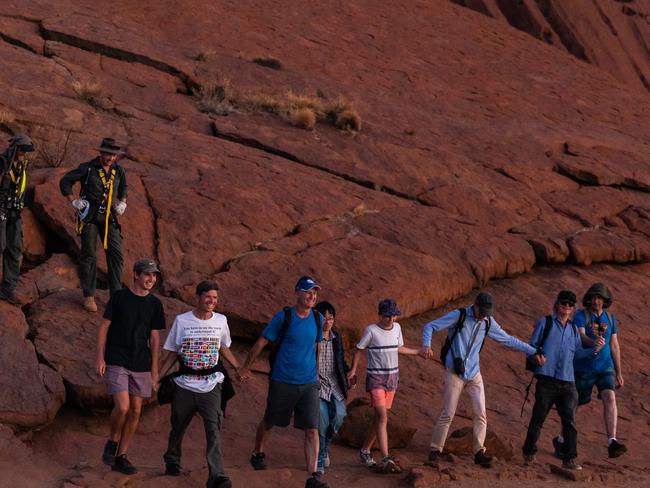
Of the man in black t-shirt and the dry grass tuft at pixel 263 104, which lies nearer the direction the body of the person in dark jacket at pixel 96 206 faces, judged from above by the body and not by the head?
the man in black t-shirt

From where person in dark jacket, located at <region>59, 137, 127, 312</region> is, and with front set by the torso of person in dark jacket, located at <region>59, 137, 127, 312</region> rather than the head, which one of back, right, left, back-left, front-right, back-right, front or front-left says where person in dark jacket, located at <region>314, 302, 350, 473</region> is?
front-left

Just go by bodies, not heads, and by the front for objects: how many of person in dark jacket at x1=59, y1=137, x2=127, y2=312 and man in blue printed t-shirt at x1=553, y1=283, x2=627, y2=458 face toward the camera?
2

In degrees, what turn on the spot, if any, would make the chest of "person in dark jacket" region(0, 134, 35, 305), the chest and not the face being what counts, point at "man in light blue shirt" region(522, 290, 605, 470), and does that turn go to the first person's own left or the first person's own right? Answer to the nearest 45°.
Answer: approximately 45° to the first person's own left

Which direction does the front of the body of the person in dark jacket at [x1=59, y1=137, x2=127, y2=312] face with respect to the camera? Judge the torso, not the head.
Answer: toward the camera

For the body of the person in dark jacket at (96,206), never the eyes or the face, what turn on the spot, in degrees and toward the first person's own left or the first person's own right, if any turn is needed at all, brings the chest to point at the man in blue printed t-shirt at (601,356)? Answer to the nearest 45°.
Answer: approximately 90° to the first person's own left

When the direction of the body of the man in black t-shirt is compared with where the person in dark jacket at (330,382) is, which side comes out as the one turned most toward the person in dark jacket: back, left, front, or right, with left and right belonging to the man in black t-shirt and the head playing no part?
left

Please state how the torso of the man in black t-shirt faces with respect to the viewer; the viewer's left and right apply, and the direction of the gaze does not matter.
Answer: facing the viewer and to the right of the viewer

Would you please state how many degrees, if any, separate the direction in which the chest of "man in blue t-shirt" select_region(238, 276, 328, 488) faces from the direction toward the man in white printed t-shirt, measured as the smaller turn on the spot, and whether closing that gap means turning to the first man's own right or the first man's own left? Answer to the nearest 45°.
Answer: approximately 90° to the first man's own right

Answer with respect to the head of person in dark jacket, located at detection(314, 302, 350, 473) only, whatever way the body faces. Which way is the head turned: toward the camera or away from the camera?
toward the camera

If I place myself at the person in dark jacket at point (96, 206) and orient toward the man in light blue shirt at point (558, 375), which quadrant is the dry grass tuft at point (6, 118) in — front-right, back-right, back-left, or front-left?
back-left

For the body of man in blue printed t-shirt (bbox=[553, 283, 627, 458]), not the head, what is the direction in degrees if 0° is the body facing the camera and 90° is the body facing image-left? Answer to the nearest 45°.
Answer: approximately 0°

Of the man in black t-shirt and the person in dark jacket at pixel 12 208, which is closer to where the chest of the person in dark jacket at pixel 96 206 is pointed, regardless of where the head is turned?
the man in black t-shirt

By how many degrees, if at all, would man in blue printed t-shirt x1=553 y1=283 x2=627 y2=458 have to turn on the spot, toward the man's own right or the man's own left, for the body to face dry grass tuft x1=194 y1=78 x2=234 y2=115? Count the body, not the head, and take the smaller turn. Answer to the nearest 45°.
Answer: approximately 135° to the man's own right

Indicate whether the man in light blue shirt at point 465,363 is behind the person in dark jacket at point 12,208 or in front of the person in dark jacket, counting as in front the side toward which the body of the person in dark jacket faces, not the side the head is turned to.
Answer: in front

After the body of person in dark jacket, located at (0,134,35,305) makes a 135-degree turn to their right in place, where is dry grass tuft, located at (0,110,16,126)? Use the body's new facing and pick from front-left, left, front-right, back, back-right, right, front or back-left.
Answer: right

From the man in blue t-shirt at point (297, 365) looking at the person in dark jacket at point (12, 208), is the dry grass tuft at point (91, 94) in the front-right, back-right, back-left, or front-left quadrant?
front-right

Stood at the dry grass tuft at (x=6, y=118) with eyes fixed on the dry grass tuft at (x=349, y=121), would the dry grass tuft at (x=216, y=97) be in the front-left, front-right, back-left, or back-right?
front-left

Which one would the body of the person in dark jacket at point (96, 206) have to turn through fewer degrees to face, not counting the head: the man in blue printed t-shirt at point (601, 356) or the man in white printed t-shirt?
the man in white printed t-shirt
